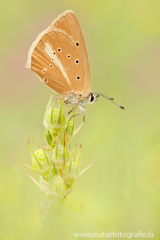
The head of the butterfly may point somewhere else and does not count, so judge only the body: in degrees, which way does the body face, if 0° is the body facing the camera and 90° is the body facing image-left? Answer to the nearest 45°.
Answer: approximately 270°
